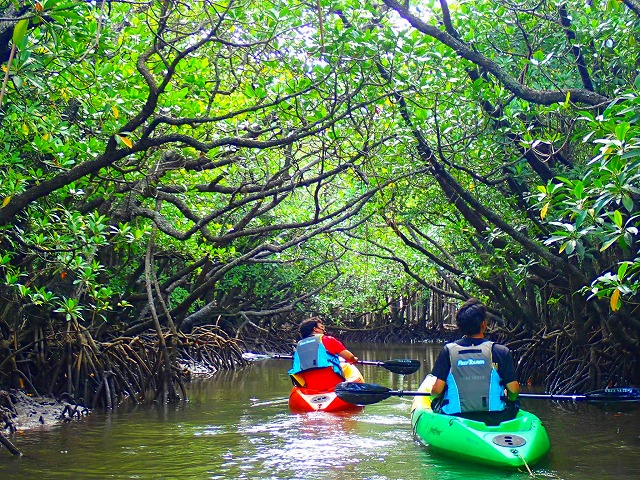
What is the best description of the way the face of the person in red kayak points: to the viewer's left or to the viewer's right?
to the viewer's right

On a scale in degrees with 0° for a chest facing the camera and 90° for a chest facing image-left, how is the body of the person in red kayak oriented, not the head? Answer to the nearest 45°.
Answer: approximately 225°

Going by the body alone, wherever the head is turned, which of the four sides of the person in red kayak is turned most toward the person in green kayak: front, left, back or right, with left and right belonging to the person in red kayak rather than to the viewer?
right

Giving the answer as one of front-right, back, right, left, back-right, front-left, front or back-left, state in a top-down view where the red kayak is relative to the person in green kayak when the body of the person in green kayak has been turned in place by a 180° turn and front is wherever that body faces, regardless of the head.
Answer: back-right

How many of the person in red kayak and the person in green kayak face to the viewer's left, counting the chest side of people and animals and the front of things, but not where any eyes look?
0

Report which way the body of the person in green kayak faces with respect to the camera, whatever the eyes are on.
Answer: away from the camera

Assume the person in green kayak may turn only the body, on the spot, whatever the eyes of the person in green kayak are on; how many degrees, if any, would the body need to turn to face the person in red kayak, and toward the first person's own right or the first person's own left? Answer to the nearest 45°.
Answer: approximately 45° to the first person's own left
